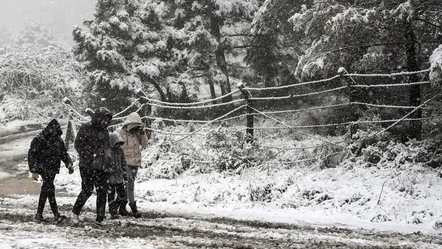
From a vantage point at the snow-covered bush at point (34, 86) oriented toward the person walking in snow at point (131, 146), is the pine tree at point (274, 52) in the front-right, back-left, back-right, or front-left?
front-left

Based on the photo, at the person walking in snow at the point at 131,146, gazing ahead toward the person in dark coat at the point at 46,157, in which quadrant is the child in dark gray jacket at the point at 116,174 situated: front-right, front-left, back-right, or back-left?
front-left

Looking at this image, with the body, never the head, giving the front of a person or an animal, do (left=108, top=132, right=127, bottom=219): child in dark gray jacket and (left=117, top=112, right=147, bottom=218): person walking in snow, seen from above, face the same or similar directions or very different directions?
same or similar directions

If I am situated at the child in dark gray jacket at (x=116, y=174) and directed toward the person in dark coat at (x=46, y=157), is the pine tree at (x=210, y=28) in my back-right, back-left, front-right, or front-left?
back-right

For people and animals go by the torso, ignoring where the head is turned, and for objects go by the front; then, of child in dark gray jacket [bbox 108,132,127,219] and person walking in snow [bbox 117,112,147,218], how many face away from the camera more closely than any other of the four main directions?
0

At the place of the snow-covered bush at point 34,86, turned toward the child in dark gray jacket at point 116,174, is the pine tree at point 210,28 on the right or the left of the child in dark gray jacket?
left

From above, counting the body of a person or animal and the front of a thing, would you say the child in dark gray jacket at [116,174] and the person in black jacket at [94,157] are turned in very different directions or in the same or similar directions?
same or similar directions

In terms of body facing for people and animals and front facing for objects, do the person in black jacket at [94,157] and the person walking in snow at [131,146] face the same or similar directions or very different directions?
same or similar directions
